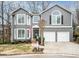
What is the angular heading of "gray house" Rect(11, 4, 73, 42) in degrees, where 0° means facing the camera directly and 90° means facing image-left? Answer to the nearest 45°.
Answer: approximately 0°
